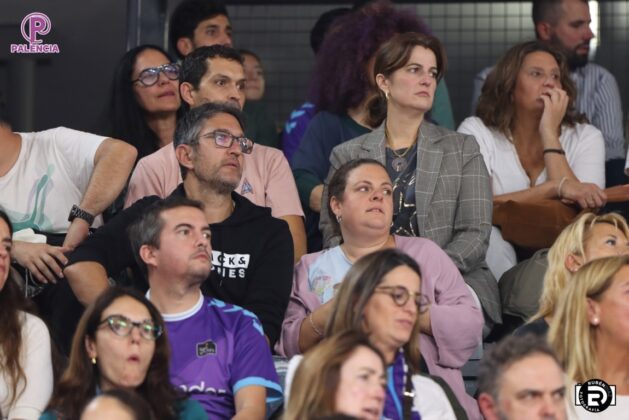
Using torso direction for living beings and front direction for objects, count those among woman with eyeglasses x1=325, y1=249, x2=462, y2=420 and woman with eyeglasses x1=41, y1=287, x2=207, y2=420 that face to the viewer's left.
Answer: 0

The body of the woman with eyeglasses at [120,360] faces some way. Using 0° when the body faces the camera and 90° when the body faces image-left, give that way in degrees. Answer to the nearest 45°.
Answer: approximately 315°

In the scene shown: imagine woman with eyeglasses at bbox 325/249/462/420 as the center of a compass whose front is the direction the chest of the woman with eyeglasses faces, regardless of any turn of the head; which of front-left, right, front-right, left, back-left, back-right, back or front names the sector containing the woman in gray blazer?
back-left

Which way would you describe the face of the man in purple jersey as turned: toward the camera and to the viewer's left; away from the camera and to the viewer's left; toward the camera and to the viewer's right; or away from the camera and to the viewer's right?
toward the camera and to the viewer's right

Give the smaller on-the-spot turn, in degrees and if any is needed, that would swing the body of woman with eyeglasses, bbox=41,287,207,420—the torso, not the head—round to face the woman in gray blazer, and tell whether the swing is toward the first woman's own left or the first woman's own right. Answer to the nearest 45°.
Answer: approximately 90° to the first woman's own left

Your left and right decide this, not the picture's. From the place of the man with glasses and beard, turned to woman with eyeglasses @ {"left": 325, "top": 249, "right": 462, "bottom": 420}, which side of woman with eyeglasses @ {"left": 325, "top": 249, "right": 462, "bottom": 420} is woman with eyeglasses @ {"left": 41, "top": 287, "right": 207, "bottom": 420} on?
right

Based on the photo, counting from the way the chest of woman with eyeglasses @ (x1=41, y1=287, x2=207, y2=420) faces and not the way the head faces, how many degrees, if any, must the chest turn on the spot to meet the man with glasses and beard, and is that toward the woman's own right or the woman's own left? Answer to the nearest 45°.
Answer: approximately 135° to the woman's own left

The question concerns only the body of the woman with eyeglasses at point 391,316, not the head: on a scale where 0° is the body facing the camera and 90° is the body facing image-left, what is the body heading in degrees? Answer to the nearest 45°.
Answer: approximately 315°

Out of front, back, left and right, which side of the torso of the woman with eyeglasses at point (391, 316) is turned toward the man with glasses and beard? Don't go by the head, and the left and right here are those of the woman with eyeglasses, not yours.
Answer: back
